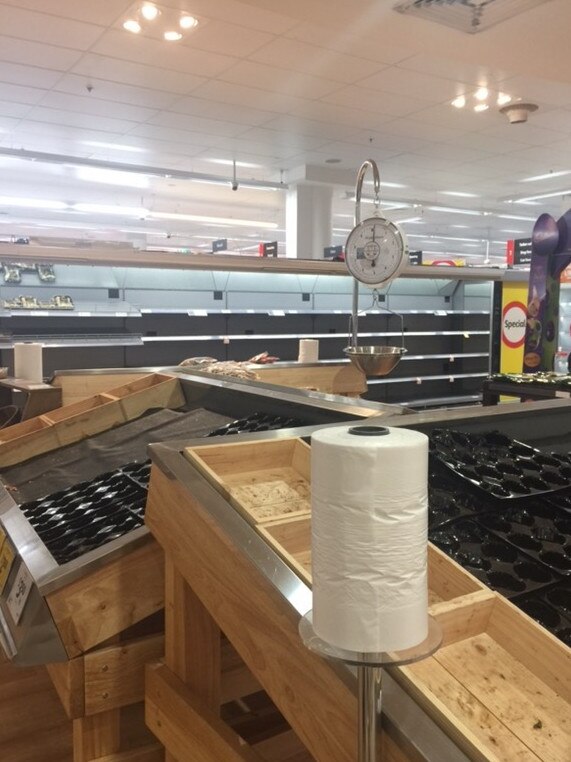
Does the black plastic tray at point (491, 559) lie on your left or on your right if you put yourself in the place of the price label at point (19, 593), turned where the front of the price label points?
on your left

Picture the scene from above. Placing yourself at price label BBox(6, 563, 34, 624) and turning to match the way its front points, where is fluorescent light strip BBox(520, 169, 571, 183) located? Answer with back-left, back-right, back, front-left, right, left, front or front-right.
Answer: back

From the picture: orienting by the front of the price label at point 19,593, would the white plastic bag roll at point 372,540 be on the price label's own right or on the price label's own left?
on the price label's own left

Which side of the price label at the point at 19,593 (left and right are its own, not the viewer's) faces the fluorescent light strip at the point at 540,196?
back

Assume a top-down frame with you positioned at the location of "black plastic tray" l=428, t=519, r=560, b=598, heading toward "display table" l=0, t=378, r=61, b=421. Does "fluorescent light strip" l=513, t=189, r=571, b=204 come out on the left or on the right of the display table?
right

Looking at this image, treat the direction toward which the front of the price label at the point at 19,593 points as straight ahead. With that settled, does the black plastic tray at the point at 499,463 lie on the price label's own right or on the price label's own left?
on the price label's own left

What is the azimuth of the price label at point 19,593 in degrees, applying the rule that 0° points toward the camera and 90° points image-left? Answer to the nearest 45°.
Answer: approximately 45°

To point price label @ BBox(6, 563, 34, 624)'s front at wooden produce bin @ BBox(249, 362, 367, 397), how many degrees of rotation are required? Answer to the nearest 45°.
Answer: approximately 180°

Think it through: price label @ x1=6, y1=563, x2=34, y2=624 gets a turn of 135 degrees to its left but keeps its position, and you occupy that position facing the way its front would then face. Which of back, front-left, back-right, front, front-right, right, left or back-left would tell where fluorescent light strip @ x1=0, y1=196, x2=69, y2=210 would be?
left

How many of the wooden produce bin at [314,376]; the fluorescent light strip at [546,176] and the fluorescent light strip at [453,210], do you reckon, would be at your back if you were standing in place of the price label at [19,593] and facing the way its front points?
3

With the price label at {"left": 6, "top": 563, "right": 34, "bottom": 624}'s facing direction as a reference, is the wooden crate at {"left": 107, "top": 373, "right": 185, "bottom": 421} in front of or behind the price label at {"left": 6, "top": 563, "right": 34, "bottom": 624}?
behind

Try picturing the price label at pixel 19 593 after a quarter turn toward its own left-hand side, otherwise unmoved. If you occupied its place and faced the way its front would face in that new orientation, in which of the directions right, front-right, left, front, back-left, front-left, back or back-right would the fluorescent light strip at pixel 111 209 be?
back-left

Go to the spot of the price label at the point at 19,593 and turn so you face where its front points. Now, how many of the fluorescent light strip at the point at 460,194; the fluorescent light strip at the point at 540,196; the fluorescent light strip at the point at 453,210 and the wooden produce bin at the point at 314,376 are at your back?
4

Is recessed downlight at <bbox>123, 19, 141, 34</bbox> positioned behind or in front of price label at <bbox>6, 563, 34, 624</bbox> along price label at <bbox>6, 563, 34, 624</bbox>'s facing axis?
behind

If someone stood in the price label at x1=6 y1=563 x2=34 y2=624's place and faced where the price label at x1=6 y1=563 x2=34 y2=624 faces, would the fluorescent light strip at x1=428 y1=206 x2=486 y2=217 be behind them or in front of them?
behind
